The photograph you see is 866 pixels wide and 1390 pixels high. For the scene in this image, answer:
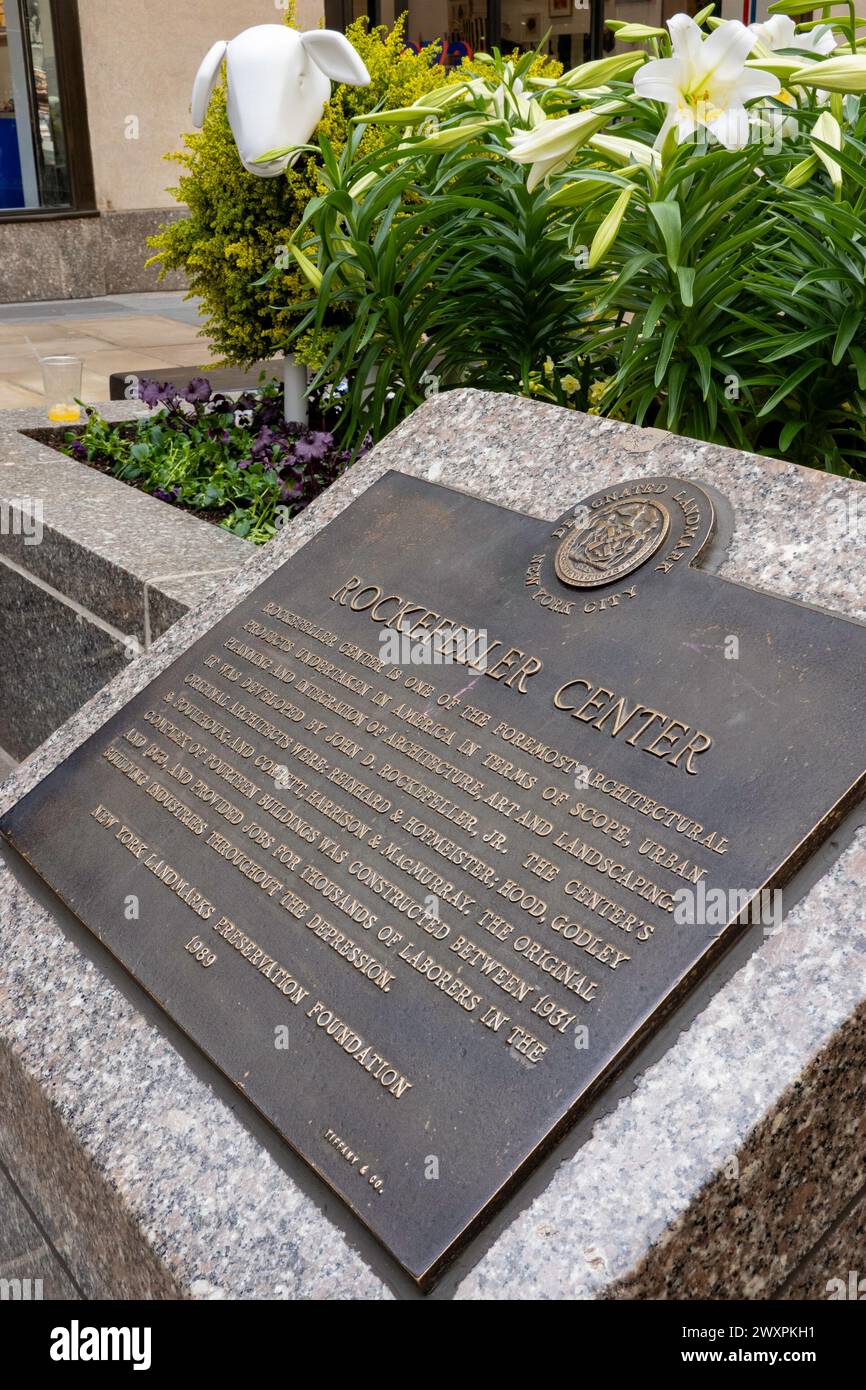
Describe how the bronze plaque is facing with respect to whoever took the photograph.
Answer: facing the viewer and to the left of the viewer

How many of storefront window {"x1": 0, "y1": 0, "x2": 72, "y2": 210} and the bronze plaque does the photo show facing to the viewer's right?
0

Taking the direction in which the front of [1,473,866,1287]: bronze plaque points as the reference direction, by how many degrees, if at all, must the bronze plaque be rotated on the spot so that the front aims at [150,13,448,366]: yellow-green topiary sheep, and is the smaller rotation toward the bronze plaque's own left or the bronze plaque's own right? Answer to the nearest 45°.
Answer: approximately 135° to the bronze plaque's own right

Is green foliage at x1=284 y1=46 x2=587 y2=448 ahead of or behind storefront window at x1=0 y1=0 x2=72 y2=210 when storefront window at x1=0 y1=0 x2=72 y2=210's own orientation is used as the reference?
ahead

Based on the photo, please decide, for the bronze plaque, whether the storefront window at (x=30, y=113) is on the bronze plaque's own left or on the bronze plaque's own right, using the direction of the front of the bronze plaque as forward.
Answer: on the bronze plaque's own right

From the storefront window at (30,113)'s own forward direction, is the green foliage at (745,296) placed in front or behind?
in front

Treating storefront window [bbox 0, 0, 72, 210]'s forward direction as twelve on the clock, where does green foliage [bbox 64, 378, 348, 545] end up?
The green foliage is roughly at 12 o'clock from the storefront window.

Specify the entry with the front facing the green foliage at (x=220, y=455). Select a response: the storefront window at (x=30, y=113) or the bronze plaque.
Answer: the storefront window

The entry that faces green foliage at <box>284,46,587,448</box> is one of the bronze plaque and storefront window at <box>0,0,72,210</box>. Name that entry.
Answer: the storefront window

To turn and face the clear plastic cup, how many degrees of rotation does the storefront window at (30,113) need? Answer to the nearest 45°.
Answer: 0° — it already faces it

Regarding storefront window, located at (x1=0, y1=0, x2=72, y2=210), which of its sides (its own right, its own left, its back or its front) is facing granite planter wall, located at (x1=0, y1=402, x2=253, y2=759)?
front

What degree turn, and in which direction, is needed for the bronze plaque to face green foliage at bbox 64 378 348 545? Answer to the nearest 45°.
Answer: approximately 135° to its right

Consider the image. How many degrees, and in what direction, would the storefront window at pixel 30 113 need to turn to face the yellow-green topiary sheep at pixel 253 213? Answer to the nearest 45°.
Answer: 0° — it already faces it

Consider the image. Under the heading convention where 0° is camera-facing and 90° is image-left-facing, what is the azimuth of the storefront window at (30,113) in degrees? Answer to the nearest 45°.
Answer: approximately 0°
